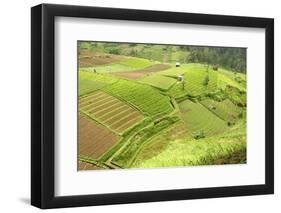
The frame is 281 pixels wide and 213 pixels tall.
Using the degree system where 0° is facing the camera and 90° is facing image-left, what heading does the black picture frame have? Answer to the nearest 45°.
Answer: approximately 315°
